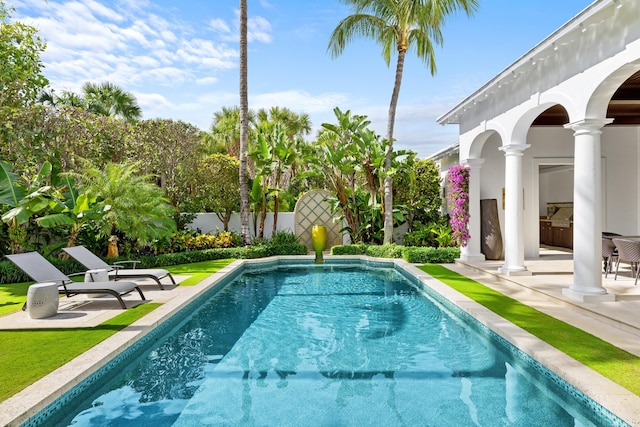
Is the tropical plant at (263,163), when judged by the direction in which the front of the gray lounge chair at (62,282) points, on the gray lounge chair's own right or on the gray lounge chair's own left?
on the gray lounge chair's own left

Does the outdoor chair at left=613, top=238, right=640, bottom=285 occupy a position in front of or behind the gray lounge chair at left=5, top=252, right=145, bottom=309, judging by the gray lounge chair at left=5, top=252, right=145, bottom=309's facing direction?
in front

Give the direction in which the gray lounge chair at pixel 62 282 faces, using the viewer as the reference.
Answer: facing the viewer and to the right of the viewer

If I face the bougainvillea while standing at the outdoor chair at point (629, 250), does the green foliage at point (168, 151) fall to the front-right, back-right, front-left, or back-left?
front-left

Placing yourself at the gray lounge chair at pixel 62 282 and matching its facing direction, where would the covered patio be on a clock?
The covered patio is roughly at 11 o'clock from the gray lounge chair.

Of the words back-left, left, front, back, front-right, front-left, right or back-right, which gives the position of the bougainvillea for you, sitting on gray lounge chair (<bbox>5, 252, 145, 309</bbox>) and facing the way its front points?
front-left

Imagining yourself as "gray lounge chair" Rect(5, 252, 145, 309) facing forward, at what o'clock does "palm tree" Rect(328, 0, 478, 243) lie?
The palm tree is roughly at 10 o'clock from the gray lounge chair.

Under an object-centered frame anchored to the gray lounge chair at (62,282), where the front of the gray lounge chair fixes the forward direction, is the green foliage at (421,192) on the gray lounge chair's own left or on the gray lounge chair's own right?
on the gray lounge chair's own left
